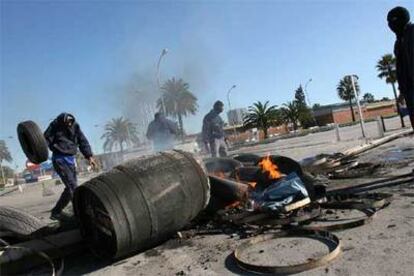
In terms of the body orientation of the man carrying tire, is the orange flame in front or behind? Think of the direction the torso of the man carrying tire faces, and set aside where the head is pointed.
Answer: in front

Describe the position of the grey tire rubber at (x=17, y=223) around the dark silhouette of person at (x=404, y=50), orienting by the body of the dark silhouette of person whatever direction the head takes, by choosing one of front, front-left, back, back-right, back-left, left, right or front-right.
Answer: front-left

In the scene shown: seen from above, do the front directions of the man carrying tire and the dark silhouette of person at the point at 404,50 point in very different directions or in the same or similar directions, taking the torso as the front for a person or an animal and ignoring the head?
very different directions

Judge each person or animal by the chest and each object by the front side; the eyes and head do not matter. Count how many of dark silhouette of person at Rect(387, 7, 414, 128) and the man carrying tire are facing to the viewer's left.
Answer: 1

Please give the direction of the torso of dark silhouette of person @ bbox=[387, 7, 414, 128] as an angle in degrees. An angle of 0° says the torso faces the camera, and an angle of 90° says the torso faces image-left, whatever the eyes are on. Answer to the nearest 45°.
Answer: approximately 90°

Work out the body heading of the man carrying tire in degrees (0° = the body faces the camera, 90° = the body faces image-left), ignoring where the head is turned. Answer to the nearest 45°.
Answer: approximately 315°

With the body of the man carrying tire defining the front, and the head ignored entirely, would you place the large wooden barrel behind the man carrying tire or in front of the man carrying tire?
in front

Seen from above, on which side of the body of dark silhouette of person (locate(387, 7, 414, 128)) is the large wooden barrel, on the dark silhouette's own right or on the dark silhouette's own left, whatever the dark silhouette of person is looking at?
on the dark silhouette's own left

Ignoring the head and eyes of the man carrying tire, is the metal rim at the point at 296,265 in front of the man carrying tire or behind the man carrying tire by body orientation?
in front
